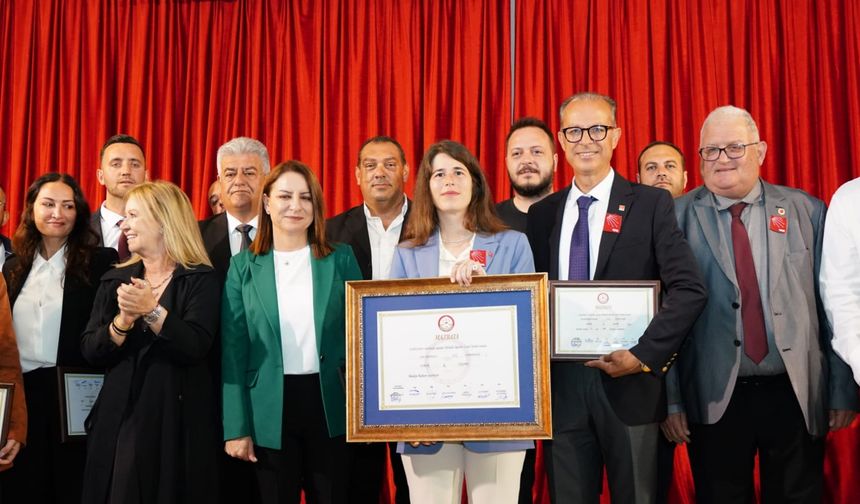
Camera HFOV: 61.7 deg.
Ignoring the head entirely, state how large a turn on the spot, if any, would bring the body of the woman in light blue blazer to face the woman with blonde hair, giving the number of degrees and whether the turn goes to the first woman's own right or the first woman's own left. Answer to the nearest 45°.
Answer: approximately 90° to the first woman's own right

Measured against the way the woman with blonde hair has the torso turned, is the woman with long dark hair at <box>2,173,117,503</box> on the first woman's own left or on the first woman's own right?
on the first woman's own right

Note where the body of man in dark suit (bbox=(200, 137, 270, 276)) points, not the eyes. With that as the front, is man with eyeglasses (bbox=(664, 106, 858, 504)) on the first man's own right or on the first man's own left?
on the first man's own left

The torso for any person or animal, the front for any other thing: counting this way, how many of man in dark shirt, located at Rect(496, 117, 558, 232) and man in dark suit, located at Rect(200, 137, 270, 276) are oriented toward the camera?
2

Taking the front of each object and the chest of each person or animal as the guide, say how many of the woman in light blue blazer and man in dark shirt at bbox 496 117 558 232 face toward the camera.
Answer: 2

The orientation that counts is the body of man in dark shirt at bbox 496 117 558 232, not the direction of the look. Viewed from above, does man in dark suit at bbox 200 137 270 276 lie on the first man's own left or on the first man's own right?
on the first man's own right

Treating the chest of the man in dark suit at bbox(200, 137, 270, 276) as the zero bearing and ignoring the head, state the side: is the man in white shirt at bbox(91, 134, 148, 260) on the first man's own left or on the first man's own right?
on the first man's own right
